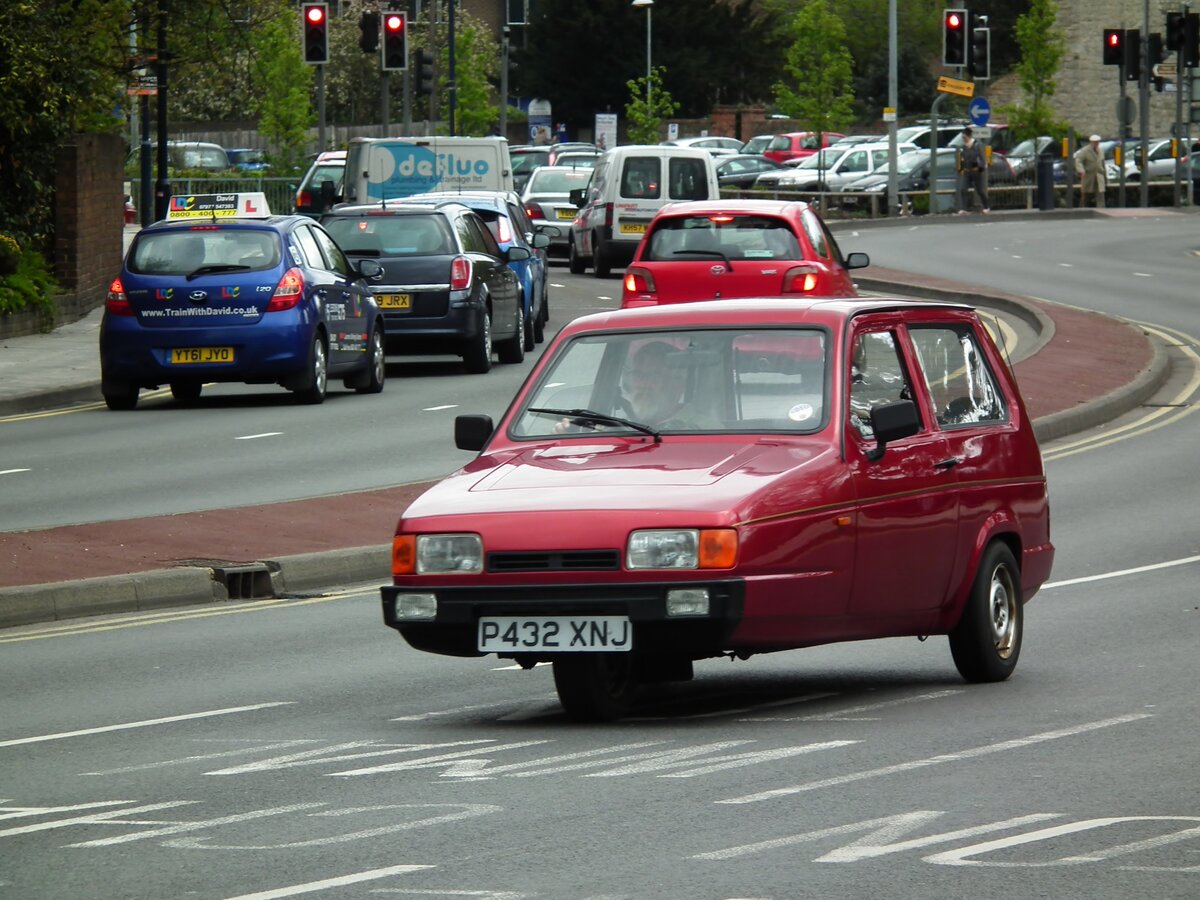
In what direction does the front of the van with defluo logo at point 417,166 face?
away from the camera

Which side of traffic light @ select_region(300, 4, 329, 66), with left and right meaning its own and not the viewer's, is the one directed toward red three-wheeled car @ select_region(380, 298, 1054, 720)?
front

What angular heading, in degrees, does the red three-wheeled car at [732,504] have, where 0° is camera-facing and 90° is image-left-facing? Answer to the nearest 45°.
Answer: approximately 45°

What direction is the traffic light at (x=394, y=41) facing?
toward the camera

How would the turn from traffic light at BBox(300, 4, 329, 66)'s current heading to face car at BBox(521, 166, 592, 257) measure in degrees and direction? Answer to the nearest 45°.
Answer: approximately 135° to its left

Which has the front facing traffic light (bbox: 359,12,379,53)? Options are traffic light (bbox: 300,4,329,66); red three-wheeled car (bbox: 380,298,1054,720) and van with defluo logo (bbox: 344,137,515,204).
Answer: the van with defluo logo

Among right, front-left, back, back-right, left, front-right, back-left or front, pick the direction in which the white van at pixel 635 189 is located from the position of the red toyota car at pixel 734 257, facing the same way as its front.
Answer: front

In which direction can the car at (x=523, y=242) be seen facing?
away from the camera

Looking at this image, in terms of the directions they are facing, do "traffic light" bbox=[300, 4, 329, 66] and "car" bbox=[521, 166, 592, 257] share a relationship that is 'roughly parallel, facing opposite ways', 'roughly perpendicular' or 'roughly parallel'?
roughly parallel, facing opposite ways

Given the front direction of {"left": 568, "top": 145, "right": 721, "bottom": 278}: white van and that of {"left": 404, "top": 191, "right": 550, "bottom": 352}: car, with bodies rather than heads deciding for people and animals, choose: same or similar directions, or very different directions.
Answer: same or similar directions

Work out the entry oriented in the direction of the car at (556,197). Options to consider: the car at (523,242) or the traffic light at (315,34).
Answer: the car at (523,242)

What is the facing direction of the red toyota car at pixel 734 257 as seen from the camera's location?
facing away from the viewer

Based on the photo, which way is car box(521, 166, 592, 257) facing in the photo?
away from the camera
